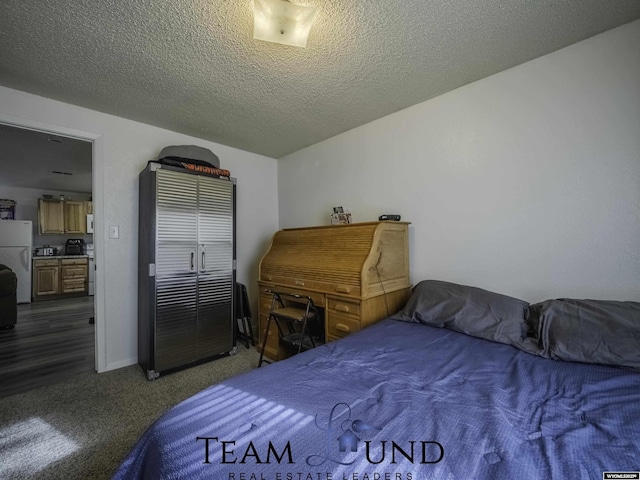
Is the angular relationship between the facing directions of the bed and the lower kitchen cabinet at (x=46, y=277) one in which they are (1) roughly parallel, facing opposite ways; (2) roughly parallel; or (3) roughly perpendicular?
roughly perpendicular

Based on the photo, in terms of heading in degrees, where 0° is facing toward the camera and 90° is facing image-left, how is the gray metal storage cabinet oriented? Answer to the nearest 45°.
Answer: approximately 315°

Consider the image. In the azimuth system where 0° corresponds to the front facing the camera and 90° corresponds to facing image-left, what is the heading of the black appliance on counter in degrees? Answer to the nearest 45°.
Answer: approximately 0°
